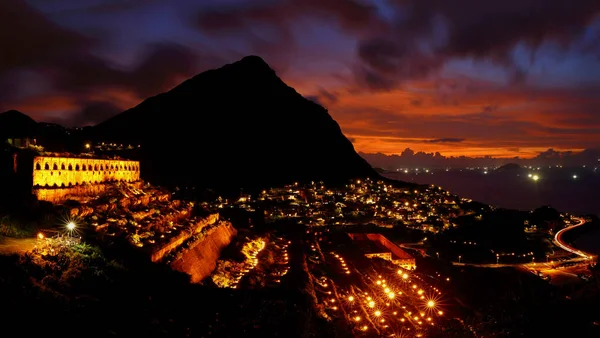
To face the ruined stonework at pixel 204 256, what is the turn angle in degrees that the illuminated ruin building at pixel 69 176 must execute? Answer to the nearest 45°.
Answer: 0° — it already faces it

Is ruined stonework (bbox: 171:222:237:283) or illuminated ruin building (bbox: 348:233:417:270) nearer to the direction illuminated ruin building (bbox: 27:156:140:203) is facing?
the ruined stonework

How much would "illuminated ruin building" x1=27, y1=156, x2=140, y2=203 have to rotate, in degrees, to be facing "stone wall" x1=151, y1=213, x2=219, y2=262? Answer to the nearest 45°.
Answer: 0° — it already faces it

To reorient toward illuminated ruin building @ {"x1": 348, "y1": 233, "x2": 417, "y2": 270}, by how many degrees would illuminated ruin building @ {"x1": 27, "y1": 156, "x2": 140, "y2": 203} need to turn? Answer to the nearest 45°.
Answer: approximately 45° to its left

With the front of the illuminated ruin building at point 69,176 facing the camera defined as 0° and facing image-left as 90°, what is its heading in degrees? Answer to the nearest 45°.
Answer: approximately 315°
